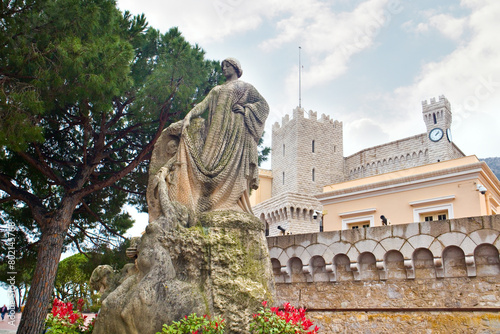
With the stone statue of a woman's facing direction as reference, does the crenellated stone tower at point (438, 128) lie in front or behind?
behind

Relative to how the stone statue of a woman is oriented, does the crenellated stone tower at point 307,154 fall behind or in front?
behind

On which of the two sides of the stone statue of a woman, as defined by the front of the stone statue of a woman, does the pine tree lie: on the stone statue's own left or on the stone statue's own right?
on the stone statue's own right
